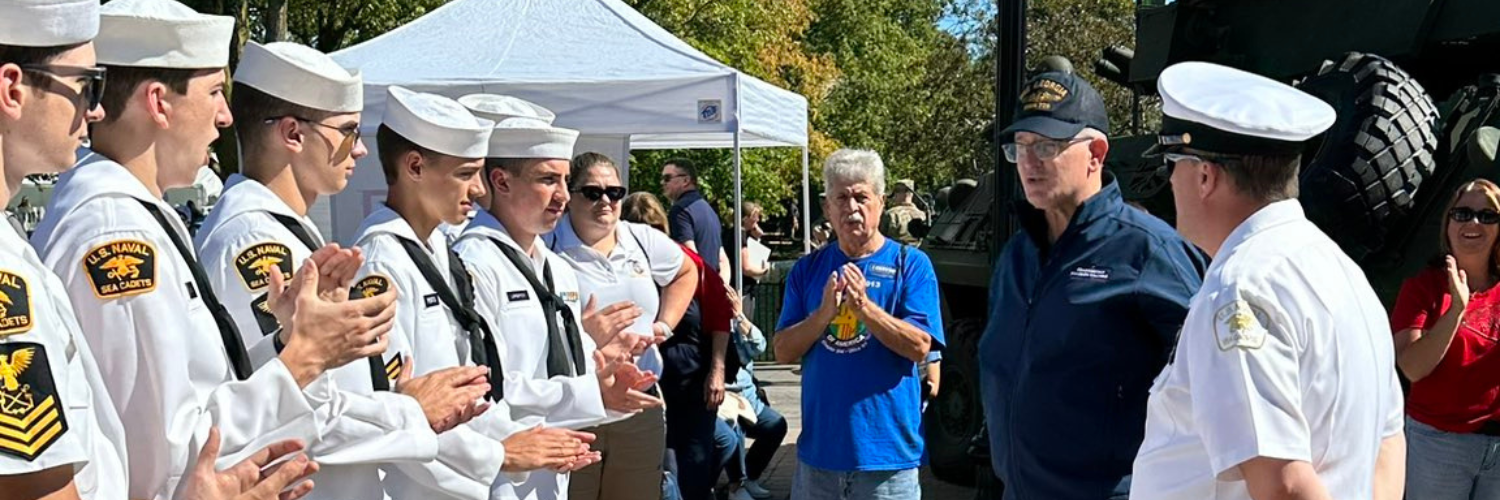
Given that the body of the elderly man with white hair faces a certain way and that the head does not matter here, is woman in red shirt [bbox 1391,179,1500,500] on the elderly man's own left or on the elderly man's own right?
on the elderly man's own left

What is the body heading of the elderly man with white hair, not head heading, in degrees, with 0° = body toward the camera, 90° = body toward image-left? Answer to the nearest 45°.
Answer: approximately 0°
